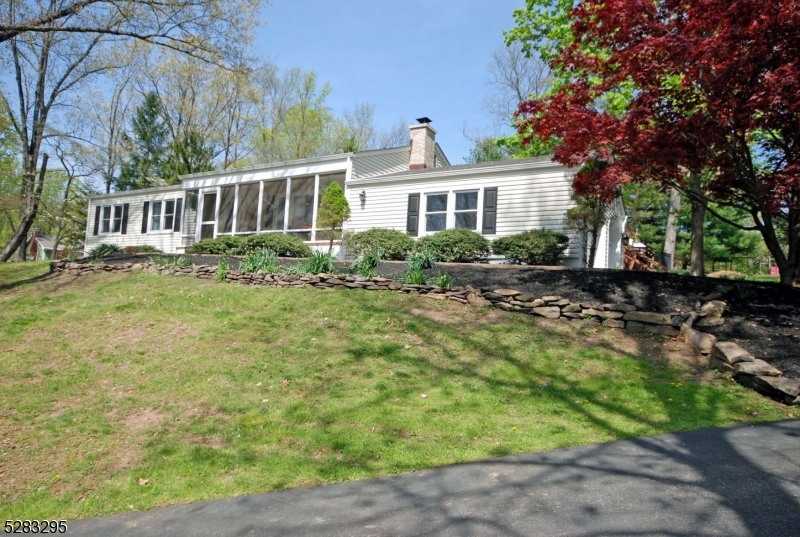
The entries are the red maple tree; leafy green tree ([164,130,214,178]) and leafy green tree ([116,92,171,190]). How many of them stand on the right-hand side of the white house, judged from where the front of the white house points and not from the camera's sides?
2

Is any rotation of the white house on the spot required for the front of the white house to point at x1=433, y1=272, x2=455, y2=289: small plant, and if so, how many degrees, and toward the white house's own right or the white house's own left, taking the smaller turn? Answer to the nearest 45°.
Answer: approximately 45° to the white house's own left

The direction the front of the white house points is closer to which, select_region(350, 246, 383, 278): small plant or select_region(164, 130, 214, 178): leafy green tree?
the small plant

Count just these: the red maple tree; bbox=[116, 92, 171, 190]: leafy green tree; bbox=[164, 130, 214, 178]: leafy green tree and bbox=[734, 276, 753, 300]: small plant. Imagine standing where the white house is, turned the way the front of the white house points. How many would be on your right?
2

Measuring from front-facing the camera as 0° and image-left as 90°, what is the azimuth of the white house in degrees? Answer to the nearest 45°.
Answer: approximately 45°

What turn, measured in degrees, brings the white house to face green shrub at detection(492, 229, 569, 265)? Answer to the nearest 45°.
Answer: approximately 90° to its left

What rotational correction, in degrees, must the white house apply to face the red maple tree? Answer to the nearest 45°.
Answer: approximately 90° to its left

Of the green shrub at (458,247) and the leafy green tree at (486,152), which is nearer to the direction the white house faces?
the green shrub

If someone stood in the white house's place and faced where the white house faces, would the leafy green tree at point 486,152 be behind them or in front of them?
behind

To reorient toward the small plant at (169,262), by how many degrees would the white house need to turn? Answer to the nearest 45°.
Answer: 0° — it already faces it

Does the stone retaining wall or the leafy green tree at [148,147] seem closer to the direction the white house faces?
the stone retaining wall

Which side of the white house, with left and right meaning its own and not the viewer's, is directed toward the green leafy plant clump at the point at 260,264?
front

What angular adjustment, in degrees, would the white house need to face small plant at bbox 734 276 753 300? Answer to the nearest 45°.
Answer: approximately 90° to its left
